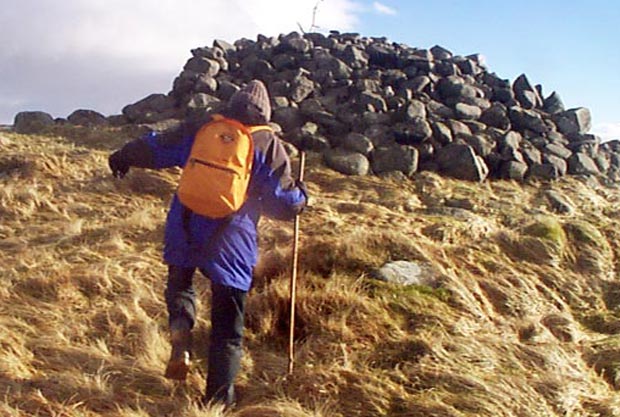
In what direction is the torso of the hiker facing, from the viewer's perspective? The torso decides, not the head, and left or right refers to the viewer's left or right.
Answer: facing away from the viewer

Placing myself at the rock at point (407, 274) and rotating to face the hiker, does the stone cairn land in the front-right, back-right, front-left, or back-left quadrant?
back-right

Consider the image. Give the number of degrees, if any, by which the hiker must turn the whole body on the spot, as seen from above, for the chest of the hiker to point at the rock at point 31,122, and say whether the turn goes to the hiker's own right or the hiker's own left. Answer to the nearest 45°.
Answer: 0° — they already face it

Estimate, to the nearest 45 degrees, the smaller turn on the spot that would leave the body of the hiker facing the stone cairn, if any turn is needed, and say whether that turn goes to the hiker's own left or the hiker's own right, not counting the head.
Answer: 0° — they already face it
